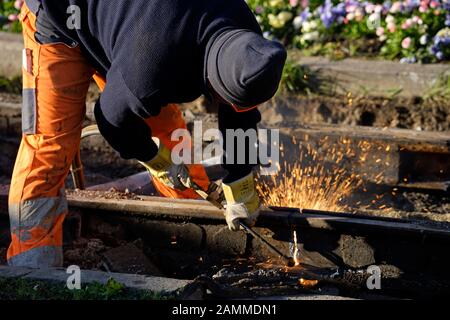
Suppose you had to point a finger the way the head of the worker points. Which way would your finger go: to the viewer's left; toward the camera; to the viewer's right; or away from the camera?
to the viewer's right

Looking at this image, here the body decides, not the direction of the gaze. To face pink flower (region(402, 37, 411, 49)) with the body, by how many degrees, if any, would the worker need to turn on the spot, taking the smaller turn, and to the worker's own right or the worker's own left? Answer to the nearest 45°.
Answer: approximately 45° to the worker's own left

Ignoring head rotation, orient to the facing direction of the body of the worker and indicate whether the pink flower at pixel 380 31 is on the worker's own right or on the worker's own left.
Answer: on the worker's own left

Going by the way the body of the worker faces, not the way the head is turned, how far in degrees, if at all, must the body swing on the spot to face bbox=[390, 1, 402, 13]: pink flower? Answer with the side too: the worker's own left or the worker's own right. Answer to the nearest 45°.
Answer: approximately 45° to the worker's own left

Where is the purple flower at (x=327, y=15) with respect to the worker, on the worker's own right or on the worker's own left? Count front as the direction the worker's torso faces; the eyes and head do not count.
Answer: on the worker's own left

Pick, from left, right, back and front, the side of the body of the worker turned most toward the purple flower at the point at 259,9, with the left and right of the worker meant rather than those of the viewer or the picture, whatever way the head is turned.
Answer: left

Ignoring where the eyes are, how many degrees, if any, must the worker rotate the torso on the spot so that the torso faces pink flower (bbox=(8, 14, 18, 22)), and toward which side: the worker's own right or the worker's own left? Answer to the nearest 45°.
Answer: approximately 90° to the worker's own left

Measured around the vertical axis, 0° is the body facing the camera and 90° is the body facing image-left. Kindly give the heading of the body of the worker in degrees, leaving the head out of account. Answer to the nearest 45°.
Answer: approximately 270°

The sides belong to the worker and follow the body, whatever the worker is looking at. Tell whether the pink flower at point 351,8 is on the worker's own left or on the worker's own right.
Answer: on the worker's own left

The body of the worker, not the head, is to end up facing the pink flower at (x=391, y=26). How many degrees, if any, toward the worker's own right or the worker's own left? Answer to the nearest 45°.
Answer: approximately 45° to the worker's own left
